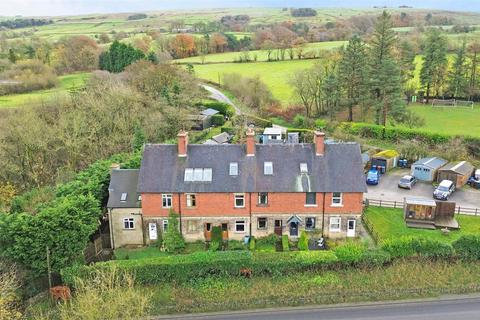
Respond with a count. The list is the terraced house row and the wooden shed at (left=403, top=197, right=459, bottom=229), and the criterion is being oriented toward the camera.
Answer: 2

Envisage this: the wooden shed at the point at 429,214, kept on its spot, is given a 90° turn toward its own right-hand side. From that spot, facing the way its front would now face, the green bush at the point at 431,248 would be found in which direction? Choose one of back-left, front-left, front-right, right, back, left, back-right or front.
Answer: left

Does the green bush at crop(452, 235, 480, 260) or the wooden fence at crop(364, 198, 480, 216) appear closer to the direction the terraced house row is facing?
the green bush

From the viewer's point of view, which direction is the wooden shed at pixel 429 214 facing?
toward the camera

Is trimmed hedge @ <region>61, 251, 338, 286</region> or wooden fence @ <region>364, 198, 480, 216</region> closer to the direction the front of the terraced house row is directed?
the trimmed hedge

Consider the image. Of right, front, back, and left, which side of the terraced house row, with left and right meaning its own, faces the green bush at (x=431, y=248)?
left

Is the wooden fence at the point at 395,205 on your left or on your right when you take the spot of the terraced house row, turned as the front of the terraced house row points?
on your left

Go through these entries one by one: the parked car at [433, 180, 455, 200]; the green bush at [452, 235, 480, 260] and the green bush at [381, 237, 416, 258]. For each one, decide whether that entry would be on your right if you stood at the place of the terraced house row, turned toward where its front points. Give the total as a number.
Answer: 0

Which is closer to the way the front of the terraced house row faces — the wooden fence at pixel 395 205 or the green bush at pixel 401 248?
the green bush

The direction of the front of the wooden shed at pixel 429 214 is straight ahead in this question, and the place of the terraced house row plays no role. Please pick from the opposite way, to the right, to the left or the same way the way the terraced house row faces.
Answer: the same way

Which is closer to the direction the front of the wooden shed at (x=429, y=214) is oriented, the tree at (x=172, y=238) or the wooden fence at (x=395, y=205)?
the tree

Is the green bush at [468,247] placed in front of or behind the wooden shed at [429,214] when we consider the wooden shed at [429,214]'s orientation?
in front

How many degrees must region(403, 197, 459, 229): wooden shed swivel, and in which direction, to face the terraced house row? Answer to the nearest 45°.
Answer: approximately 45° to its right

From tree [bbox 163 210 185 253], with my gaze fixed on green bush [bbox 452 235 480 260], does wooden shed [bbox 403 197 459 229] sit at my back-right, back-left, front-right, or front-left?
front-left

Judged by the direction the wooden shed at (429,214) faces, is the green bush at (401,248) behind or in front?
in front
